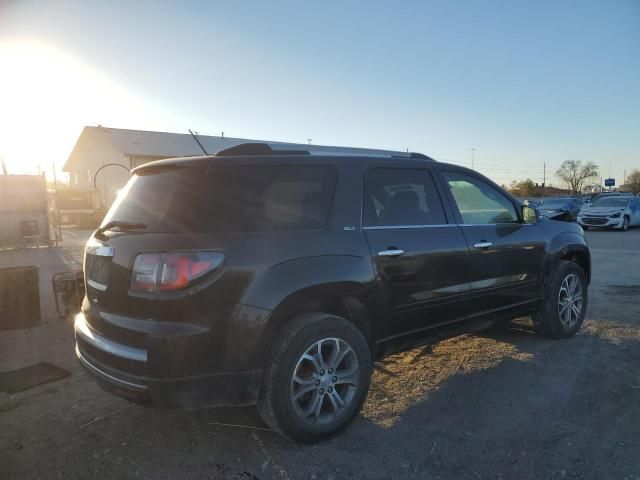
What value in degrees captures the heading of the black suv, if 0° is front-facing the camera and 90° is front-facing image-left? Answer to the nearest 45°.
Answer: approximately 225°

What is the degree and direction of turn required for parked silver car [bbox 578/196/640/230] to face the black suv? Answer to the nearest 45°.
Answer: approximately 45° to its left

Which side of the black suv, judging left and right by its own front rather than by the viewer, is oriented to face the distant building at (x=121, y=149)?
left

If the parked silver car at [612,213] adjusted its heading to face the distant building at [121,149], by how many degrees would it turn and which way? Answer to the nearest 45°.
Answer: approximately 45° to its right

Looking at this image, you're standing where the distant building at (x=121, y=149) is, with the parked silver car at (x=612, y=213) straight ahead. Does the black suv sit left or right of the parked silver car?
right

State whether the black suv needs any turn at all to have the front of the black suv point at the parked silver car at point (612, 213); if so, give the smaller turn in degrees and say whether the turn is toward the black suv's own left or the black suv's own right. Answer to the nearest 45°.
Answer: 0° — it already faces it

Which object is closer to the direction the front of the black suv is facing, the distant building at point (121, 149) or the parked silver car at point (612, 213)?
the parked silver car
